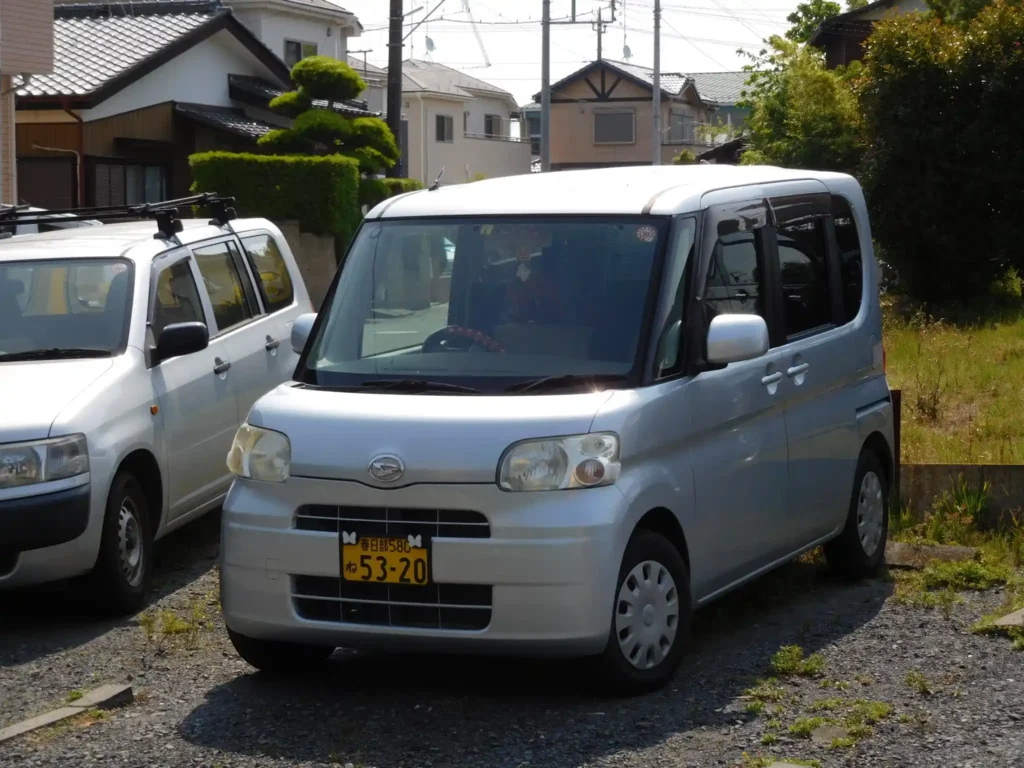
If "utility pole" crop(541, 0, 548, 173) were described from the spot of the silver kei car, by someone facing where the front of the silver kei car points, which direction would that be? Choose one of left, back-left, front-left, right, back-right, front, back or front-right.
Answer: back-right

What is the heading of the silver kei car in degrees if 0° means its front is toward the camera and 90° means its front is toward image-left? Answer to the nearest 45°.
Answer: approximately 45°

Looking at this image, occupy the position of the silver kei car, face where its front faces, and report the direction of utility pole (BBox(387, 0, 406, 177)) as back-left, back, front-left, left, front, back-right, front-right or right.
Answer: back-right

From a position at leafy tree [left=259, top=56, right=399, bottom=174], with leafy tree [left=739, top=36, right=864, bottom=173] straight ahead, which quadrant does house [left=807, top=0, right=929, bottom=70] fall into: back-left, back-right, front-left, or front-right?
front-left

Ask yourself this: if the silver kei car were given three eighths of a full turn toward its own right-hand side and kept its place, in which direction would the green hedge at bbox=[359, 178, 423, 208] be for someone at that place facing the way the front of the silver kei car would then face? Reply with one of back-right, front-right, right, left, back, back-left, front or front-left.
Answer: front

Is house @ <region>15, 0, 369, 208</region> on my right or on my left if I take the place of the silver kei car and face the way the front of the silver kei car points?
on my right

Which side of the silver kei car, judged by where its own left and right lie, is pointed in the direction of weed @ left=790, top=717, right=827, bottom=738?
left

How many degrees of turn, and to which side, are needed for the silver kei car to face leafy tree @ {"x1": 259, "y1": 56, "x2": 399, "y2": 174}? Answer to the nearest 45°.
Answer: approximately 135° to its right
